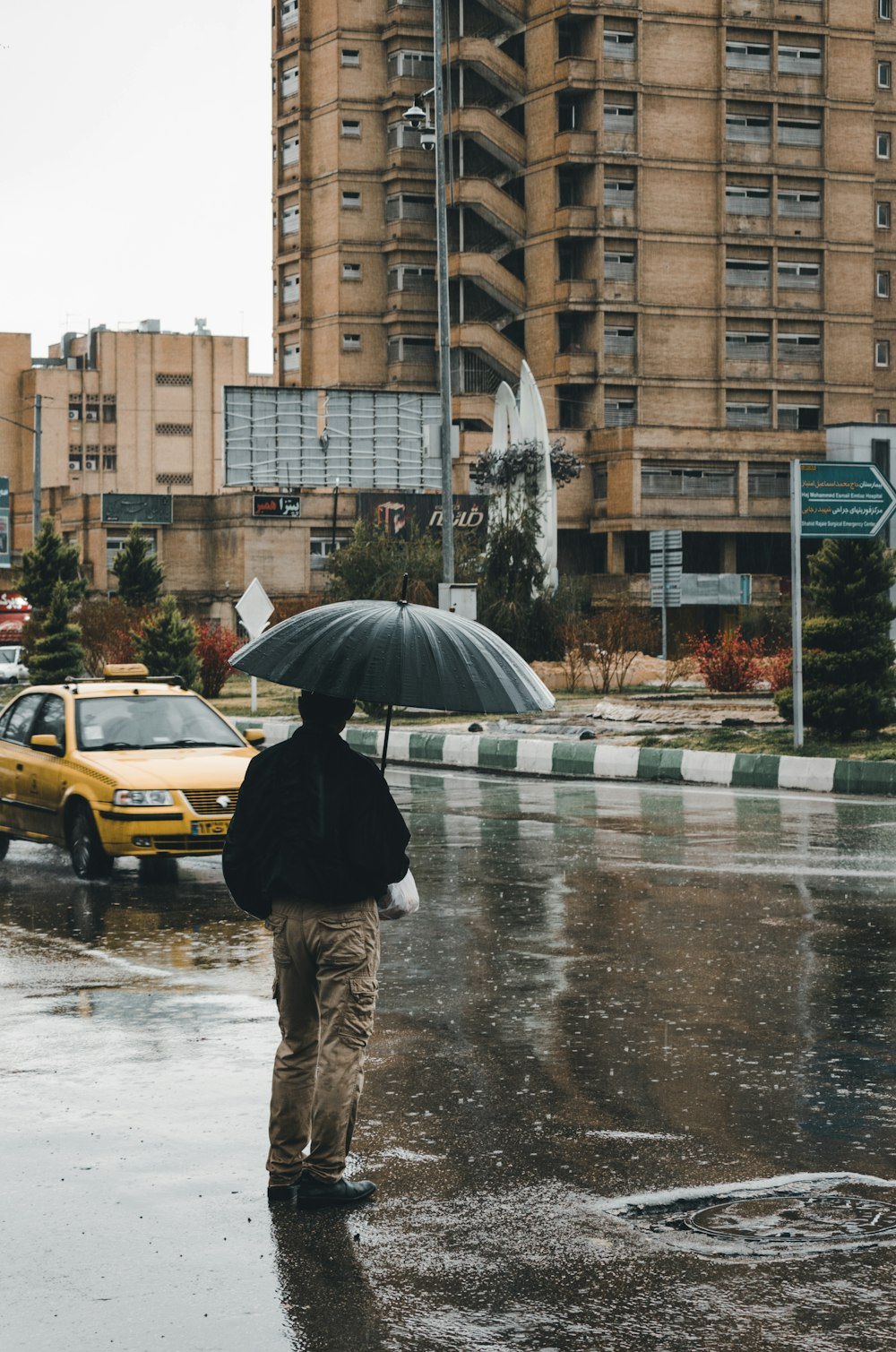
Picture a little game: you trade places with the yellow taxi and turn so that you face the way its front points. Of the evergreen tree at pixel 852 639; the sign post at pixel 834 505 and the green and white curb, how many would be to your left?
3

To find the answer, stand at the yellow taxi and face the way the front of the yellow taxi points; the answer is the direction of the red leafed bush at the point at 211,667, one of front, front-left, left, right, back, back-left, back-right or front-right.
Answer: back-left

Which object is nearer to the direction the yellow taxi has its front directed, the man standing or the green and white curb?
the man standing

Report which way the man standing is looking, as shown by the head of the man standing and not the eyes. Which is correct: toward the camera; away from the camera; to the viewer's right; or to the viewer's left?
away from the camera

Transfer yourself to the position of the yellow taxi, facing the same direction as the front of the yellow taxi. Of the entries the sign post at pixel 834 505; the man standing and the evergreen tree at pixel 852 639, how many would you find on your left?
2

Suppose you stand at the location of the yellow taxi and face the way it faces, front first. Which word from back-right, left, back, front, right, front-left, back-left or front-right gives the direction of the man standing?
front-right

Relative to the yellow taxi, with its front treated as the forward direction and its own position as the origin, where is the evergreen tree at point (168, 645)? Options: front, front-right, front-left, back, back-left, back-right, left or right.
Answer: back-left

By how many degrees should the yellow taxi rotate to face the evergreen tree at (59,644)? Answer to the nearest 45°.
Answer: approximately 135° to its left

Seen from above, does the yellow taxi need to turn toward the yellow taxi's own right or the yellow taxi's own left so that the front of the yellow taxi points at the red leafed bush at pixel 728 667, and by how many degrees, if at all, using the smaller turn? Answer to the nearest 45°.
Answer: approximately 90° to the yellow taxi's own left

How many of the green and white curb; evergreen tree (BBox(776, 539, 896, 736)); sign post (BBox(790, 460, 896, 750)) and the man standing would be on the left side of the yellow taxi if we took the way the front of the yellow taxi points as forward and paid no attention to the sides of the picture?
3

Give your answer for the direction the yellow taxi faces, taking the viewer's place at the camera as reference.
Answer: facing the viewer and to the right of the viewer

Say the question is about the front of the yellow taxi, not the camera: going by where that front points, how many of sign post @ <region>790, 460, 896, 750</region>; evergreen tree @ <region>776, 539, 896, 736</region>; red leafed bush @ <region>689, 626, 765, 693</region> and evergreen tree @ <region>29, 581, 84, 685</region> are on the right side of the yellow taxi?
0

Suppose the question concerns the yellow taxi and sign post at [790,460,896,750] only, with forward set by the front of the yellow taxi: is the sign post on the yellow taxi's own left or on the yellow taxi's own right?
on the yellow taxi's own left

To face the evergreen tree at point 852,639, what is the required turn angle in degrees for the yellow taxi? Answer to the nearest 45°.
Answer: approximately 90° to its left

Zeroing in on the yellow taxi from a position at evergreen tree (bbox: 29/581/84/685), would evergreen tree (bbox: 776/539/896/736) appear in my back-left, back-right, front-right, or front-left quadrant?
front-left
